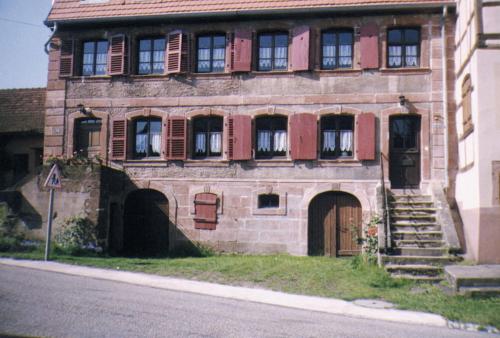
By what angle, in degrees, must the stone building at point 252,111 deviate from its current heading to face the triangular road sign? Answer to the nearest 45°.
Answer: approximately 45° to its right

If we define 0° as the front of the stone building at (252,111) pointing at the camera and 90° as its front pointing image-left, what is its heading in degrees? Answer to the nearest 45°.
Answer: approximately 0°

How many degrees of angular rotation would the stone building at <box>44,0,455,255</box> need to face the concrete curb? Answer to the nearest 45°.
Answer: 0° — it already faces it

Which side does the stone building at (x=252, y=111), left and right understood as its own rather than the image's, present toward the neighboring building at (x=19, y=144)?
right

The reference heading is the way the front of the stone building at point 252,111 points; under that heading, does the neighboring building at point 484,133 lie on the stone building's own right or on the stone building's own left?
on the stone building's own left

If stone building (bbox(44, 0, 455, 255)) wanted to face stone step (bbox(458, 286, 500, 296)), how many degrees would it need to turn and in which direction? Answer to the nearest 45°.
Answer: approximately 45° to its left

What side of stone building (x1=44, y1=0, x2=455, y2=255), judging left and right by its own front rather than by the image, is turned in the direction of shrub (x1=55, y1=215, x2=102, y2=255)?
right

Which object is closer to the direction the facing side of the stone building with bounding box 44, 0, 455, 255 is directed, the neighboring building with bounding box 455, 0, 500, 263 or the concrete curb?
the concrete curb
